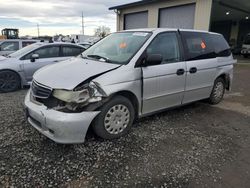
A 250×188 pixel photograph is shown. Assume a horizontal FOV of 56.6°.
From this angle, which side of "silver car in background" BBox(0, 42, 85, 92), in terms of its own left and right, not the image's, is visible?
left

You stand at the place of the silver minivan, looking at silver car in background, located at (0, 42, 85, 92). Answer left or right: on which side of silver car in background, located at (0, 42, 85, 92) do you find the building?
right

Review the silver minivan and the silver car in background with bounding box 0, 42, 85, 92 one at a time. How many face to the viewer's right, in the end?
0

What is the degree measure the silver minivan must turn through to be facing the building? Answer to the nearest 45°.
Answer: approximately 135° to its right

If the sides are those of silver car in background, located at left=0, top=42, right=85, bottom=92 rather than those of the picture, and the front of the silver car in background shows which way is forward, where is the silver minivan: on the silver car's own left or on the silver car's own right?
on the silver car's own left

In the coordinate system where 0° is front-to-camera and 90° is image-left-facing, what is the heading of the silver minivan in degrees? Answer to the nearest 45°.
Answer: approximately 45°

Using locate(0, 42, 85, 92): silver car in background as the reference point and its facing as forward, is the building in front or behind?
behind

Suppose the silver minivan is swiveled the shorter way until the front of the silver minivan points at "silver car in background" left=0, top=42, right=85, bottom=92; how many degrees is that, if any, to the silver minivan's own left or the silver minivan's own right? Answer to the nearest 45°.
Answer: approximately 90° to the silver minivan's own right
